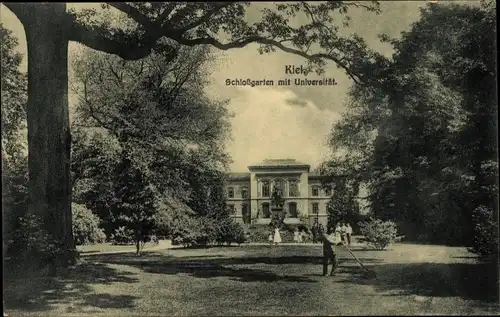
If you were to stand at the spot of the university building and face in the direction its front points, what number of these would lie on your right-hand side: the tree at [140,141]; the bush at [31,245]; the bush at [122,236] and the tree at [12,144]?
4

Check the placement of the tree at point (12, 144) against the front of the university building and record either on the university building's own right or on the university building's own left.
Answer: on the university building's own right

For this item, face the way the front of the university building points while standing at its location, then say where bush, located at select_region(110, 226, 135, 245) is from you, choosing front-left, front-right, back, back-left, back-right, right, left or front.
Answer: right

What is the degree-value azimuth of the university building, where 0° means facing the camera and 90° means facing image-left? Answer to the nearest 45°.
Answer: approximately 0°

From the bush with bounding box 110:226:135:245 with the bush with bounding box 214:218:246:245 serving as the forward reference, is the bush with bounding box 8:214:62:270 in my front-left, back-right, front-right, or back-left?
back-right
